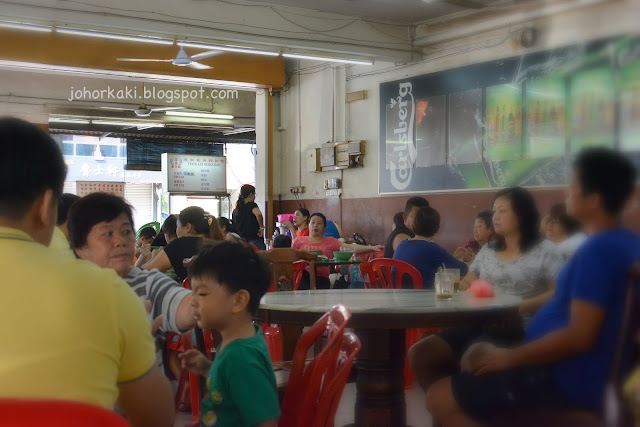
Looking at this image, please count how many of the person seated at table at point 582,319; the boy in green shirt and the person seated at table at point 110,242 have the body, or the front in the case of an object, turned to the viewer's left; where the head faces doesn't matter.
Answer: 2

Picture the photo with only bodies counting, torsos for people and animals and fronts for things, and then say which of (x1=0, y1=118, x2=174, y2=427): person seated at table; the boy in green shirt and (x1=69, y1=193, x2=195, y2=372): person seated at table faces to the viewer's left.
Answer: the boy in green shirt

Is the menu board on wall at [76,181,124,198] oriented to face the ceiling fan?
yes

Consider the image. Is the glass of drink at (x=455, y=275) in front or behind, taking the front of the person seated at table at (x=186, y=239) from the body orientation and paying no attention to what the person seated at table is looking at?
behind

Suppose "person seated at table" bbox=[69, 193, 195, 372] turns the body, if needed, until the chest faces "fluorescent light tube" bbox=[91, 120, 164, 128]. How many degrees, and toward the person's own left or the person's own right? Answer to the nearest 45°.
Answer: approximately 135° to the person's own left

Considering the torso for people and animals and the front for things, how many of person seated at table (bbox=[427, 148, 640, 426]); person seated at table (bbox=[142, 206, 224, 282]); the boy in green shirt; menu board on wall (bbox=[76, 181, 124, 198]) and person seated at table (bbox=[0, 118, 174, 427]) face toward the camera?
1

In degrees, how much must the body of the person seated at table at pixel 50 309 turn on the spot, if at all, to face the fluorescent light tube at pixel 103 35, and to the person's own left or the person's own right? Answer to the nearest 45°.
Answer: approximately 45° to the person's own left

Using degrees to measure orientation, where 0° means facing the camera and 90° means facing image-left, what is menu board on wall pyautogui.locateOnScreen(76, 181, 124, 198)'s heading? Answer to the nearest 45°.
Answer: approximately 0°

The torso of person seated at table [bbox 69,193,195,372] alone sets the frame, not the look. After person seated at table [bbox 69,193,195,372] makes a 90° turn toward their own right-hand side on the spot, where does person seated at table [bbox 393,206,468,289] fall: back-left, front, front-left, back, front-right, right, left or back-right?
back

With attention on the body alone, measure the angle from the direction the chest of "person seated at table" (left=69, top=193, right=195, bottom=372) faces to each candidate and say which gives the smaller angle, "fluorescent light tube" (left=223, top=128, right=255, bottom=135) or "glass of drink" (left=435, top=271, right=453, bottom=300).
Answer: the glass of drink

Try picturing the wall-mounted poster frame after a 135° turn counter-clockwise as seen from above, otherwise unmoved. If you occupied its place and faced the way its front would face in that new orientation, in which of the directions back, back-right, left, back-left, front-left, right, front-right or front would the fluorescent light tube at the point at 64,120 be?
back-left

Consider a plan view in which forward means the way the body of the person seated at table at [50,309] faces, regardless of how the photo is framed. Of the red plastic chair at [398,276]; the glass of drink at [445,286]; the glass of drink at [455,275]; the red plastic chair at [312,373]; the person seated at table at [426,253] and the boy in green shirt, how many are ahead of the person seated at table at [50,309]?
6

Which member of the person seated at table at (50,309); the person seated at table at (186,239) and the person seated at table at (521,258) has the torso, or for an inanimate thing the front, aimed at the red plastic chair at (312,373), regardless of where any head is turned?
the person seated at table at (50,309)

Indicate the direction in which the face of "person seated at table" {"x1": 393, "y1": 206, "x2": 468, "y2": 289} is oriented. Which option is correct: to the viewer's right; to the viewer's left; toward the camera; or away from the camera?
away from the camera

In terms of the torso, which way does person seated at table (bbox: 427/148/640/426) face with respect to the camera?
to the viewer's left

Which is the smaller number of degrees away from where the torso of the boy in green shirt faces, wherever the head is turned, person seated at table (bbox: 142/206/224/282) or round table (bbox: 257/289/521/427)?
the person seated at table

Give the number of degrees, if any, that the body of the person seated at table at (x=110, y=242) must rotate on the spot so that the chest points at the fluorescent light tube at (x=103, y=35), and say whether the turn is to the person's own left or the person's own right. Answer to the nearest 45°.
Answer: approximately 135° to the person's own left

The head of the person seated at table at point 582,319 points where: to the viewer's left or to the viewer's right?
to the viewer's left
